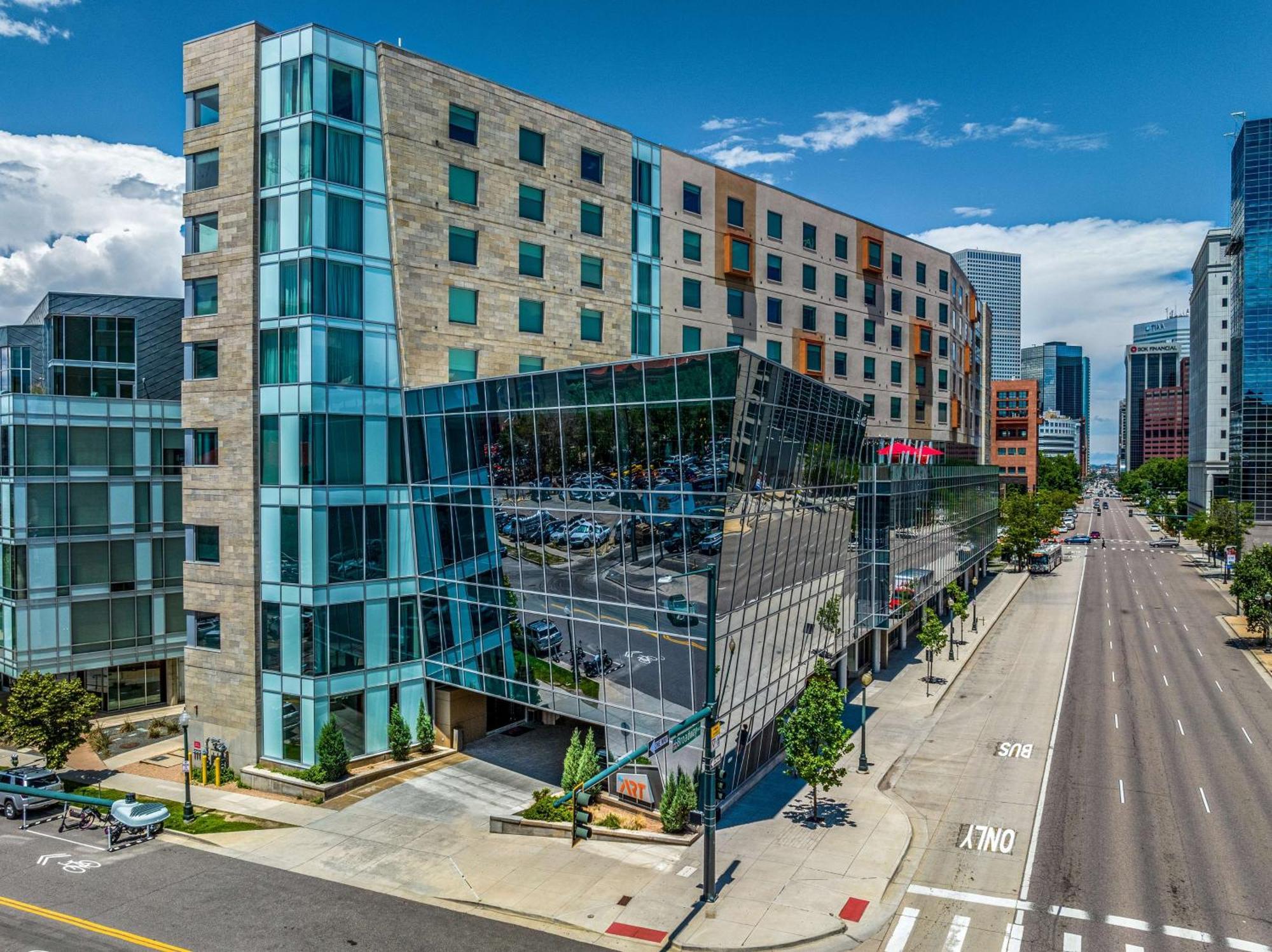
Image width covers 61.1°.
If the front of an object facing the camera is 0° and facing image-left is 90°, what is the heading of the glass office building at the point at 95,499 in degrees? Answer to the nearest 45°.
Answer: approximately 0°

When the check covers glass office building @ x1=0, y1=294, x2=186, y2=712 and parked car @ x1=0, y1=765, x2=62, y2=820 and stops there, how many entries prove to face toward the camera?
1

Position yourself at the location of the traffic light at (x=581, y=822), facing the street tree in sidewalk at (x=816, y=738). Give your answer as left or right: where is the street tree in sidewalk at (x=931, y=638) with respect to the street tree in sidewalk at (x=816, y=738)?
left
